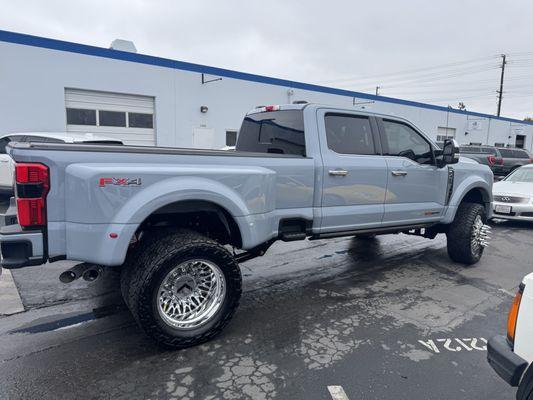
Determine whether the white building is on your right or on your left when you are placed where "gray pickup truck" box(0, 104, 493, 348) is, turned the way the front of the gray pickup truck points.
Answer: on your left

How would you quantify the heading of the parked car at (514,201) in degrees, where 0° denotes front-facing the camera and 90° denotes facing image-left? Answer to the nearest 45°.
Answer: approximately 45°

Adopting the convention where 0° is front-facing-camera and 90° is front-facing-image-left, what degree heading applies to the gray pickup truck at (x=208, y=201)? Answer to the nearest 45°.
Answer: approximately 225°

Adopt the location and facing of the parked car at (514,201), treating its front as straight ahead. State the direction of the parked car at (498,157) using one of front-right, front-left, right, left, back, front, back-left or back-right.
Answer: back-right

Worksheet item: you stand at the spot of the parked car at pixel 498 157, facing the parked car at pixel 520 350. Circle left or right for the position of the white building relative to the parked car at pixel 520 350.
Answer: right

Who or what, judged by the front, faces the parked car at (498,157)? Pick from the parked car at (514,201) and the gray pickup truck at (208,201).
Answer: the gray pickup truck

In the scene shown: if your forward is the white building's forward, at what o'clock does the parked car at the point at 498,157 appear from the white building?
The parked car is roughly at 10 o'clock from the white building.

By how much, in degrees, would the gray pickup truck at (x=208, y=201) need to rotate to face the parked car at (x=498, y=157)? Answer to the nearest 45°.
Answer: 0° — it already faces it

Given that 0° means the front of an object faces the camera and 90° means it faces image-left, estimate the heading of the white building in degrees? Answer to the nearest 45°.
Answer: approximately 315°

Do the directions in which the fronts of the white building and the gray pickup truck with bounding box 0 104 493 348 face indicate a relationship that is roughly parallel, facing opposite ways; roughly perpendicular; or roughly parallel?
roughly perpendicular

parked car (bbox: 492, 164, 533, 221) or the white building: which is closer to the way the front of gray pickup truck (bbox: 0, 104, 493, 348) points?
the parked car
